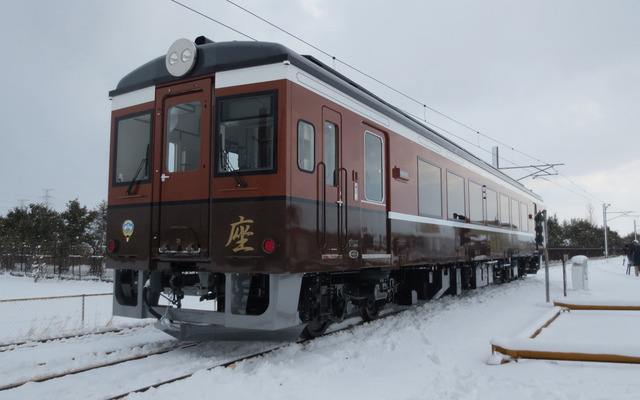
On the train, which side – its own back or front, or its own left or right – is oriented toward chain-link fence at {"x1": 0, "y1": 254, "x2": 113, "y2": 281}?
right

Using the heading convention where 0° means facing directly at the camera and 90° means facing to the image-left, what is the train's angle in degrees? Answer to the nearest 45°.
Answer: approximately 45°
